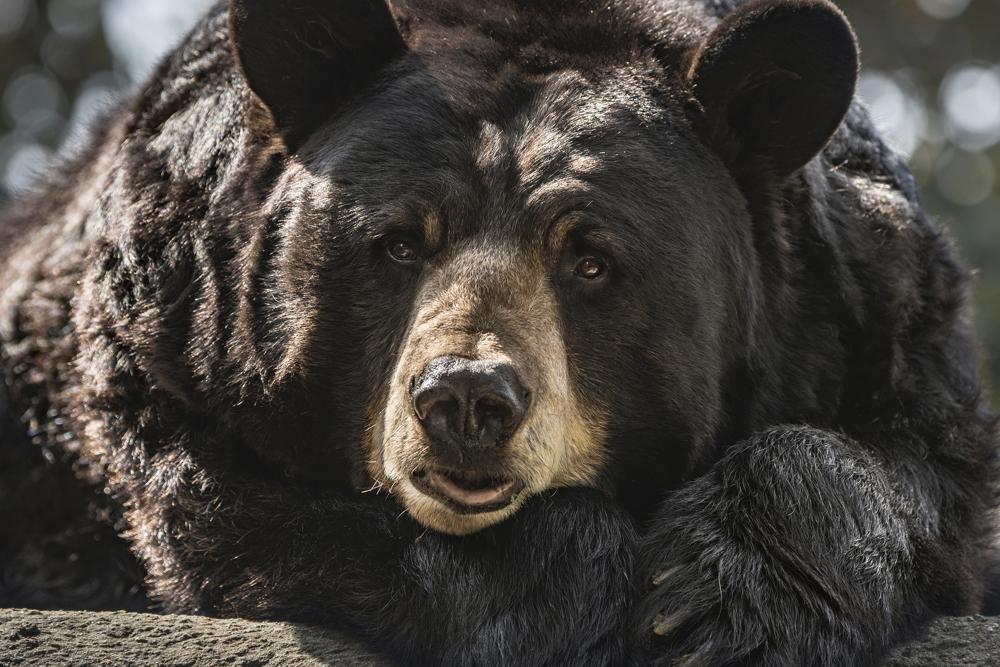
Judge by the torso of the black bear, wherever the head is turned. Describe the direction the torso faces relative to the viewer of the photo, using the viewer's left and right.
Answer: facing the viewer
